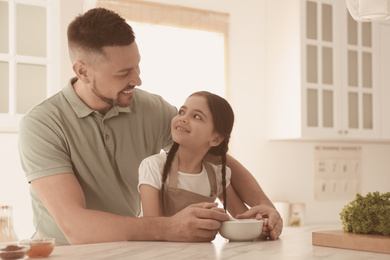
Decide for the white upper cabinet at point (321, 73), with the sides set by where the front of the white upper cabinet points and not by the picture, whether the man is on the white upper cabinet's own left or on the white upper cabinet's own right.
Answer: on the white upper cabinet's own right

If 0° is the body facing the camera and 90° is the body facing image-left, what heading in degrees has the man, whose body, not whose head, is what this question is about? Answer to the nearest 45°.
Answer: approximately 315°

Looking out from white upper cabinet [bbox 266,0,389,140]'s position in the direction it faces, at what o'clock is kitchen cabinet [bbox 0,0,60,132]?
The kitchen cabinet is roughly at 3 o'clock from the white upper cabinet.

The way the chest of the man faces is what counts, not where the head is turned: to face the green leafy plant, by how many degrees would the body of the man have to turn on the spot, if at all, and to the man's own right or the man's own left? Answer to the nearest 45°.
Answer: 0° — they already face it

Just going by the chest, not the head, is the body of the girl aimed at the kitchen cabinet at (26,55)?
no

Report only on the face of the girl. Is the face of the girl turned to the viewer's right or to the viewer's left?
to the viewer's left

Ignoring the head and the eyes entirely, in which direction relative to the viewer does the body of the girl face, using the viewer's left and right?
facing the viewer

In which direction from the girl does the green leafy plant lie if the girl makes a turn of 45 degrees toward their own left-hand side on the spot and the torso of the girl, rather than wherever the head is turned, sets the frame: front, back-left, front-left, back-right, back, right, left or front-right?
front

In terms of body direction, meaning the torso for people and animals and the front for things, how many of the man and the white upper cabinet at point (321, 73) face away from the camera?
0

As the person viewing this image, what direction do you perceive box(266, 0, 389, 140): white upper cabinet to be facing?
facing the viewer and to the right of the viewer

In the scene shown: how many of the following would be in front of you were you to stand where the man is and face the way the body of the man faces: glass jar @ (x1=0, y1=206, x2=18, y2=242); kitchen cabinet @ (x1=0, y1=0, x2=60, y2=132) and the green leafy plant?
1

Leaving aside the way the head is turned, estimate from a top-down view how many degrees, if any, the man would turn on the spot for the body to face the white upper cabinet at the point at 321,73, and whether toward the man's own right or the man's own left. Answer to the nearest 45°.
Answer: approximately 90° to the man's own left

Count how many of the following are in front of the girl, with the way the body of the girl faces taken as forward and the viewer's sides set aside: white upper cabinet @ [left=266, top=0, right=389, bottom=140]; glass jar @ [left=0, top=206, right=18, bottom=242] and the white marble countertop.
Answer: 1

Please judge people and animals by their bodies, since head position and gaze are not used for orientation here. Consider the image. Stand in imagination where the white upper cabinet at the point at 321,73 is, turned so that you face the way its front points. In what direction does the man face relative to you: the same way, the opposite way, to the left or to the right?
the same way

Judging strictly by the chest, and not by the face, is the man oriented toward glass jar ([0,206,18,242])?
no
